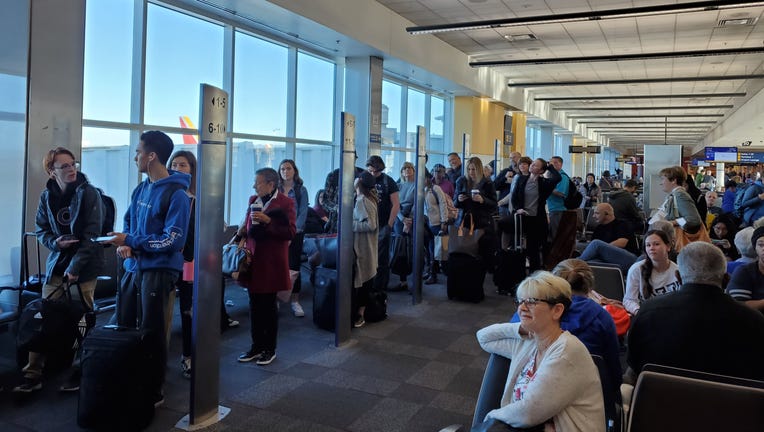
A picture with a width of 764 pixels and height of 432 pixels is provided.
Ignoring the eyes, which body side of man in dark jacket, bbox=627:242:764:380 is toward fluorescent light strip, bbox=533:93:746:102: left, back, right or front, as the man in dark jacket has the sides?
front

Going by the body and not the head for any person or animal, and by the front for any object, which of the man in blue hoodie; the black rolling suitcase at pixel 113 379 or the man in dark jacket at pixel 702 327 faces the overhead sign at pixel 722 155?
the man in dark jacket

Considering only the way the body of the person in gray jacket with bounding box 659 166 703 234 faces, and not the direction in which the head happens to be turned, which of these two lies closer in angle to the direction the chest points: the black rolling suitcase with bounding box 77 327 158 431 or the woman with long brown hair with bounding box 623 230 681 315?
the black rolling suitcase

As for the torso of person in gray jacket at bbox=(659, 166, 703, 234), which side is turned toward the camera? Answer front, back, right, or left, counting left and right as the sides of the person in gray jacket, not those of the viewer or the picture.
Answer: left

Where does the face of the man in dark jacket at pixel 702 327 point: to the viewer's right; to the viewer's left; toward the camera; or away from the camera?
away from the camera

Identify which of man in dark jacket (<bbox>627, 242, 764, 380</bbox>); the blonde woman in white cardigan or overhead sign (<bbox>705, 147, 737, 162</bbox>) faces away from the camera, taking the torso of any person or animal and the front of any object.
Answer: the man in dark jacket

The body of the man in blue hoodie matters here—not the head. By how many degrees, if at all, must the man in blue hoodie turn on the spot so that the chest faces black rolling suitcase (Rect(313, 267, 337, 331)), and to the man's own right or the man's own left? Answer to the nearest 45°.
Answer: approximately 180°

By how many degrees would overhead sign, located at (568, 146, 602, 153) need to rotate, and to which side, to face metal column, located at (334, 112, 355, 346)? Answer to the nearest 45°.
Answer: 0° — it already faces it

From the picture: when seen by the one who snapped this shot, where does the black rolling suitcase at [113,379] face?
facing the viewer

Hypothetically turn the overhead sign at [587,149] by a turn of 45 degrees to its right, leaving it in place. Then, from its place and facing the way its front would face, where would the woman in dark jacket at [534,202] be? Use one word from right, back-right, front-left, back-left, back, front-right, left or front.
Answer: front-left

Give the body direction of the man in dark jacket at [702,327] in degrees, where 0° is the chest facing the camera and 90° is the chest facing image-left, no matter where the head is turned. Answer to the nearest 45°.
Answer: approximately 180°

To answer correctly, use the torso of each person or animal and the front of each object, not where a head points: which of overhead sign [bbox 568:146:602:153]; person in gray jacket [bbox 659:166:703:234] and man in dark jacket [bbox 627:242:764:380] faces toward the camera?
the overhead sign

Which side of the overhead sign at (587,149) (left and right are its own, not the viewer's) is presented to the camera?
front

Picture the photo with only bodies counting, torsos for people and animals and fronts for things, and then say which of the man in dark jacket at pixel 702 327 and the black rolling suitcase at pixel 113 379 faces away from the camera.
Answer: the man in dark jacket

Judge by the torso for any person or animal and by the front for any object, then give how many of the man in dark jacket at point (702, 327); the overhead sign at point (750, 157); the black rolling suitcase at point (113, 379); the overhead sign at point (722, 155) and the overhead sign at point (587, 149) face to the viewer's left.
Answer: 0

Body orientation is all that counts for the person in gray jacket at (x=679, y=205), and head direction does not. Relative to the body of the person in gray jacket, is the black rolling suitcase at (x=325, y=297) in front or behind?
in front

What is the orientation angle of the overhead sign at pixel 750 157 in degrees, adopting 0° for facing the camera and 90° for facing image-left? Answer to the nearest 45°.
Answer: approximately 0°

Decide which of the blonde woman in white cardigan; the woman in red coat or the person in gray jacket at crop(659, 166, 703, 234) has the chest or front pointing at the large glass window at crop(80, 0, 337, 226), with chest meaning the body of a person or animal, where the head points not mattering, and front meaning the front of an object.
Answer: the person in gray jacket
